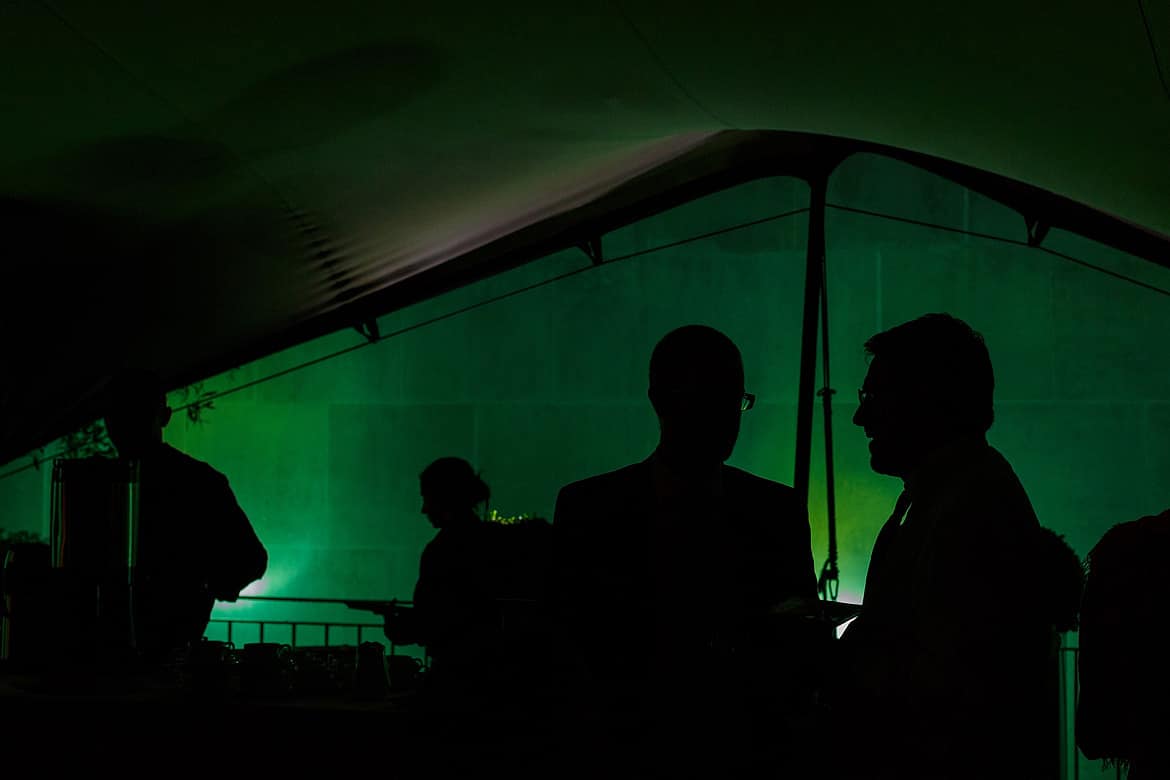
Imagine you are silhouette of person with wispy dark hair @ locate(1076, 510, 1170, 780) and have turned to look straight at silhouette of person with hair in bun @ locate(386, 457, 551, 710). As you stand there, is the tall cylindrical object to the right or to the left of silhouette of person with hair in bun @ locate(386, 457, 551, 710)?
left

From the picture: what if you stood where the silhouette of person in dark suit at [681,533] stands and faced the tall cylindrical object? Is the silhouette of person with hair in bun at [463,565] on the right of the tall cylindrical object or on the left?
right

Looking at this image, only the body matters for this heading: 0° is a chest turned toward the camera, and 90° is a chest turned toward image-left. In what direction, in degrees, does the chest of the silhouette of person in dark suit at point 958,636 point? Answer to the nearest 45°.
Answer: approximately 90°

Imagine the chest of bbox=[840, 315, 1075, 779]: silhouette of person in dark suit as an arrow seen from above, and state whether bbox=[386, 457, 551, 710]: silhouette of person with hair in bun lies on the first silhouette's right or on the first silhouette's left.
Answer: on the first silhouette's right
